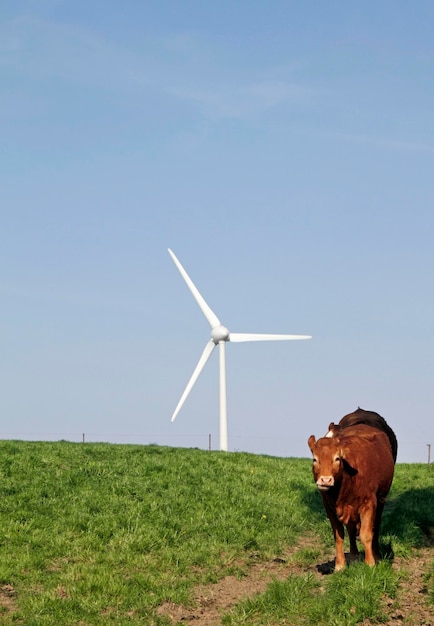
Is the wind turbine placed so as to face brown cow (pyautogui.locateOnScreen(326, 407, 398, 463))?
yes

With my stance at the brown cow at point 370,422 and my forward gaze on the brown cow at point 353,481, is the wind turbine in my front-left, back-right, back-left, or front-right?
back-right

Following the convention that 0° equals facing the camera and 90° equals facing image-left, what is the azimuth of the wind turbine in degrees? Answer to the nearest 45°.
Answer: approximately 0°

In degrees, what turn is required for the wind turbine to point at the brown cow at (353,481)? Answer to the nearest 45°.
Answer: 0° — it already faces it

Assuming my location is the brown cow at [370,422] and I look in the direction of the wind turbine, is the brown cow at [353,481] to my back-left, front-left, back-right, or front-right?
back-left
